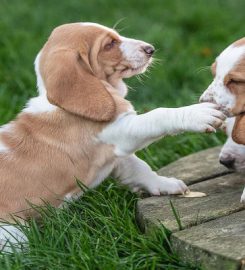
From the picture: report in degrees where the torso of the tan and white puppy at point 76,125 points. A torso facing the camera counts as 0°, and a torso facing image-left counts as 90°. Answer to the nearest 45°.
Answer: approximately 270°

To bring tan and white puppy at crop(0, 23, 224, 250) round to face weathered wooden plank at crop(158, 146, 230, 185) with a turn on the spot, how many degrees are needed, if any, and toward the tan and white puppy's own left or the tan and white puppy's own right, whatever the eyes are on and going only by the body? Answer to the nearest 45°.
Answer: approximately 45° to the tan and white puppy's own left

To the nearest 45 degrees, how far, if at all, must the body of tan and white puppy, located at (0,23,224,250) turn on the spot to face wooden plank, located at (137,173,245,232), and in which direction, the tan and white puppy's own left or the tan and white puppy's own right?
approximately 45° to the tan and white puppy's own right

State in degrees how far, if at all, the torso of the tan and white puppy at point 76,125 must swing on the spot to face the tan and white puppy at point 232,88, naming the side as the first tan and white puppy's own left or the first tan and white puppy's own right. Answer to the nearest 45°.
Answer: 0° — it already faces it
